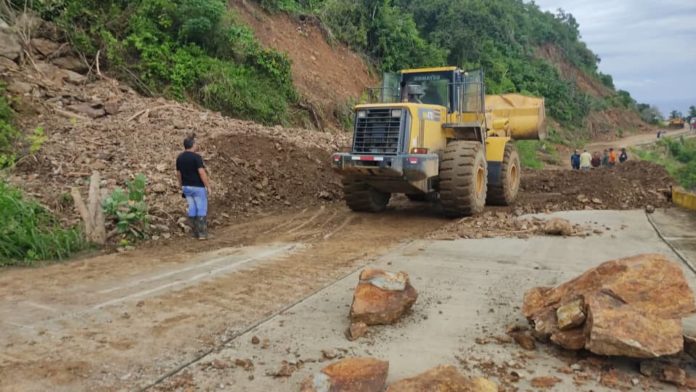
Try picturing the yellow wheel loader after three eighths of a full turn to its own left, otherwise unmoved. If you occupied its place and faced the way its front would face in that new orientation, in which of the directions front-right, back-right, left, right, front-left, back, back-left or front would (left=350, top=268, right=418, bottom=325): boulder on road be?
left

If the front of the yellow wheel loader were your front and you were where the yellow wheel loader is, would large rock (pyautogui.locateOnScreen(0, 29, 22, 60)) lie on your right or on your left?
on your left

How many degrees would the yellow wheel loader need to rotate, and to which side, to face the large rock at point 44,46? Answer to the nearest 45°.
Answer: approximately 135° to its left

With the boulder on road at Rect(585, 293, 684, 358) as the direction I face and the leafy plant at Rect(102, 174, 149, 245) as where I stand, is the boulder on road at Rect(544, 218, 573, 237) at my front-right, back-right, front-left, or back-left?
front-left

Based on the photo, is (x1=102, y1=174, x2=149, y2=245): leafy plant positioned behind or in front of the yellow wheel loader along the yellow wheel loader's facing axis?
behind

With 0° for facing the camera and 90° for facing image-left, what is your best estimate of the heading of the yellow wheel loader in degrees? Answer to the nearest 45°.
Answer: approximately 225°

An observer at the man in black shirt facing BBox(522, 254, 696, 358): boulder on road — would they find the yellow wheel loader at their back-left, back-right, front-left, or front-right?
front-left

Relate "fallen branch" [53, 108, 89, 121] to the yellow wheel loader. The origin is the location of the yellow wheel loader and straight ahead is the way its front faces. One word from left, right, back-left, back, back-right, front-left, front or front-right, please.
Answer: back-left

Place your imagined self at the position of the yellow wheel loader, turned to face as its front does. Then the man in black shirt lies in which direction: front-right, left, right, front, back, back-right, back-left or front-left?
back

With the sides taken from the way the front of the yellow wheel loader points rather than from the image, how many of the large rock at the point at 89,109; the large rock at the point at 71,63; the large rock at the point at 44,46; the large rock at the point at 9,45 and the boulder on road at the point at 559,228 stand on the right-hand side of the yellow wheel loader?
1

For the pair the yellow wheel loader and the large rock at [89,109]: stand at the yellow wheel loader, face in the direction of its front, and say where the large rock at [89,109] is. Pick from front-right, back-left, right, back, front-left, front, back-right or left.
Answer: back-left

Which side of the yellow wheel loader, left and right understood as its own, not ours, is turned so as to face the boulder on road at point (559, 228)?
right

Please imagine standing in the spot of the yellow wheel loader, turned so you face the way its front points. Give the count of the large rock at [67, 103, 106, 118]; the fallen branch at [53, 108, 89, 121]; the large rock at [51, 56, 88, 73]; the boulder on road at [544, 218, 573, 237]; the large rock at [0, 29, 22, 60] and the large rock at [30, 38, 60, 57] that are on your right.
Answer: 1

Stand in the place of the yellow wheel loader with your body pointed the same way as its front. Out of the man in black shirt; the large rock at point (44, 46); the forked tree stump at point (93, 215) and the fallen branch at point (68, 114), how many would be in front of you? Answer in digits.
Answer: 0
